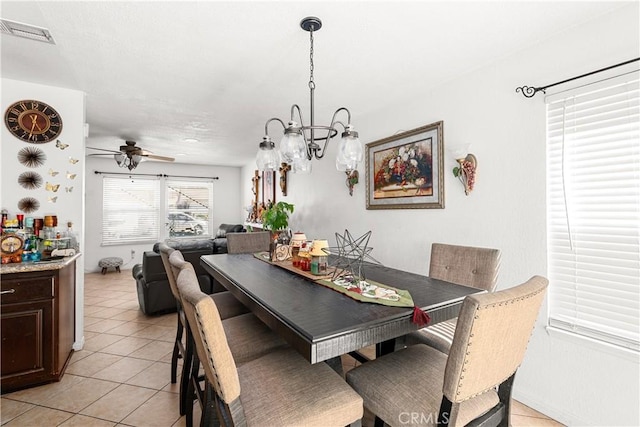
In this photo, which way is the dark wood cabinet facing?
toward the camera

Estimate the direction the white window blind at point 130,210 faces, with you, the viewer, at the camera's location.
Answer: facing the viewer

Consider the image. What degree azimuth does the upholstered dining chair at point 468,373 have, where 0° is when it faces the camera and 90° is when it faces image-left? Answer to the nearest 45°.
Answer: approximately 135°

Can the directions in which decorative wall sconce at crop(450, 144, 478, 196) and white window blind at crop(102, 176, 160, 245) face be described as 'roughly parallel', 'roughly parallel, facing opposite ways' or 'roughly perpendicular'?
roughly perpendicular

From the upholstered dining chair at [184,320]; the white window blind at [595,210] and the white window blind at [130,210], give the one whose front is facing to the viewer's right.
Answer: the upholstered dining chair

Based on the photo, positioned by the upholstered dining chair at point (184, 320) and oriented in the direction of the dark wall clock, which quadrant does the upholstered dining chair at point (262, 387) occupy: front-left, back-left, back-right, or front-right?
back-left

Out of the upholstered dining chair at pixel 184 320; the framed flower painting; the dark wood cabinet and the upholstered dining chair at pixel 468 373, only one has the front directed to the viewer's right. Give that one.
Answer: the upholstered dining chair at pixel 184 320

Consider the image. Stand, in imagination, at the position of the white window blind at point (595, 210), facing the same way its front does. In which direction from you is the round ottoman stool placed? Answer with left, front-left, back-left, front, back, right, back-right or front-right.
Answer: front-right

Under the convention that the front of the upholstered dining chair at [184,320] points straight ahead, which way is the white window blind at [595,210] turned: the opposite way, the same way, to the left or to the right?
the opposite way

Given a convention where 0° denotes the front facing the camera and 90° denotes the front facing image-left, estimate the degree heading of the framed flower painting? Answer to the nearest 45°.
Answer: approximately 45°

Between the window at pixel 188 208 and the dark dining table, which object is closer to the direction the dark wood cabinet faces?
the dark dining table

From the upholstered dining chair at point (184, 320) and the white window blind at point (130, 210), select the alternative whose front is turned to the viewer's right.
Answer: the upholstered dining chair

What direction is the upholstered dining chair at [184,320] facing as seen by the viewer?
to the viewer's right
